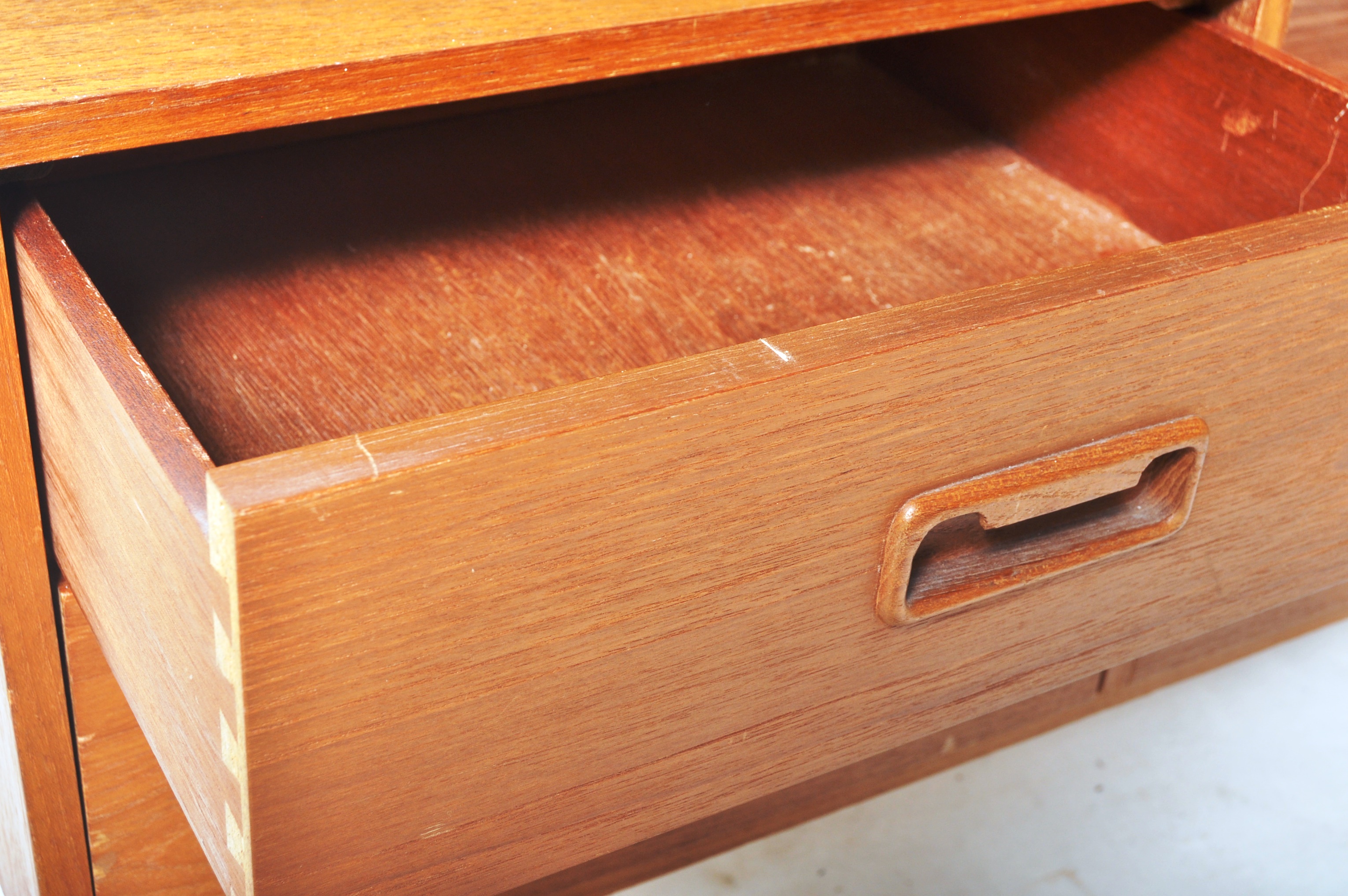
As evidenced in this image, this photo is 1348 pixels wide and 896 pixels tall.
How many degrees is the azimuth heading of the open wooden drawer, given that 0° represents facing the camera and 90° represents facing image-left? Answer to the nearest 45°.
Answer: approximately 315°
